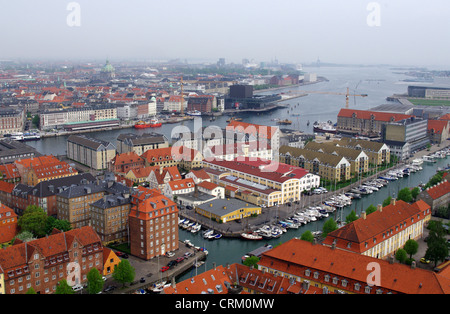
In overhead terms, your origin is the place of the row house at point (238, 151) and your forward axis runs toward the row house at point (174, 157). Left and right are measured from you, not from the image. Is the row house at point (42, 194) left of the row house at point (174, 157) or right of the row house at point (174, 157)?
left

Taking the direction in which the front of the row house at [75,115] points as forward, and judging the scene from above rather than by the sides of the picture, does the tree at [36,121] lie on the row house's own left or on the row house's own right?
on the row house's own right

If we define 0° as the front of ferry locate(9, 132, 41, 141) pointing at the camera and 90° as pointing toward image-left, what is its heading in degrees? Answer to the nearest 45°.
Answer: approximately 90°

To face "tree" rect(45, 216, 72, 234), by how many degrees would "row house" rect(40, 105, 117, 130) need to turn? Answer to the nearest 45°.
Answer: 0° — it already faces it

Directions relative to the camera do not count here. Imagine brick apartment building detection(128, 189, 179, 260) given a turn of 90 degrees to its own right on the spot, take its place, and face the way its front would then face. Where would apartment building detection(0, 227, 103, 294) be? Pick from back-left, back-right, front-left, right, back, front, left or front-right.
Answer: front

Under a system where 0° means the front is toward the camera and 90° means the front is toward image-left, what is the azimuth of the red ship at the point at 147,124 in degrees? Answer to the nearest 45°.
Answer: approximately 270°

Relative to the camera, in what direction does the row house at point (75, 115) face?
facing the viewer

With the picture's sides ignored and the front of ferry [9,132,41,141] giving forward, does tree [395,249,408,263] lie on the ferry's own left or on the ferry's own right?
on the ferry's own left

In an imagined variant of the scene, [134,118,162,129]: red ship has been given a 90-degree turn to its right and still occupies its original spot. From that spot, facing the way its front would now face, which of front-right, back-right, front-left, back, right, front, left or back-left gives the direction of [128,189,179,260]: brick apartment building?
front

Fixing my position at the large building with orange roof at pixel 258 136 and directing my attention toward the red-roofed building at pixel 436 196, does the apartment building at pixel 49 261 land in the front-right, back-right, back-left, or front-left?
front-right

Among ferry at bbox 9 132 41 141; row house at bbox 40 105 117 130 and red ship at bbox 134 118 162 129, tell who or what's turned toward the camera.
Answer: the row house

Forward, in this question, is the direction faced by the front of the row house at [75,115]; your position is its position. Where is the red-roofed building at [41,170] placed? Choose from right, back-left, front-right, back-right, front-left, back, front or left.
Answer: front

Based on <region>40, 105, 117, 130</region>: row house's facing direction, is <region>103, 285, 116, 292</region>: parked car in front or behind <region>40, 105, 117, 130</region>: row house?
in front

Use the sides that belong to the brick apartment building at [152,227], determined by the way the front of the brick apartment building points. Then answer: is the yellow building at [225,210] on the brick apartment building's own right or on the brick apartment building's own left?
on the brick apartment building's own left

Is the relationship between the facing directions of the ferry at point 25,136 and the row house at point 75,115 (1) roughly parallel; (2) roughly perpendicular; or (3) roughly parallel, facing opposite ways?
roughly perpendicular
